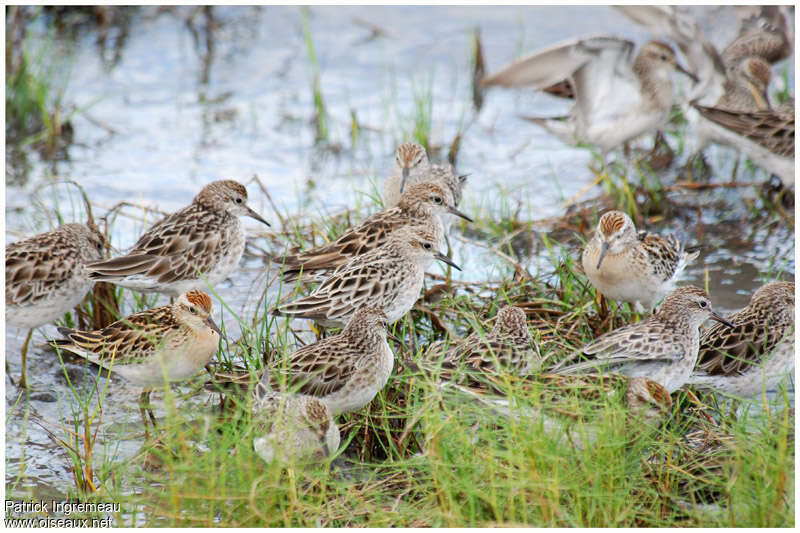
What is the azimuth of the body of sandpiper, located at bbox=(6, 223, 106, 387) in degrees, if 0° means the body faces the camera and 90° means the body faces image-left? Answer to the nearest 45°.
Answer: approximately 270°

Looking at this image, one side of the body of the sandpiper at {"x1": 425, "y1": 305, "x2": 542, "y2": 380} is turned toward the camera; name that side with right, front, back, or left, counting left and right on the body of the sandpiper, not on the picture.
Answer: right

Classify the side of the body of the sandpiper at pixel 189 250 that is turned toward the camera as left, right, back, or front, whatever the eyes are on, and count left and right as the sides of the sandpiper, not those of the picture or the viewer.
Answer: right

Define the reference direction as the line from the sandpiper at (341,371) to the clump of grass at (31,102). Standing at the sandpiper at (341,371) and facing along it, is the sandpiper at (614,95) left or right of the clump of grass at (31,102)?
right

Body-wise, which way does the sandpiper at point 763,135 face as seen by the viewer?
to the viewer's right

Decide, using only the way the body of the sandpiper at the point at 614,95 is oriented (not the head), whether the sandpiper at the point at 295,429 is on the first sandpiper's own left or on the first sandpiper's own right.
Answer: on the first sandpiper's own right

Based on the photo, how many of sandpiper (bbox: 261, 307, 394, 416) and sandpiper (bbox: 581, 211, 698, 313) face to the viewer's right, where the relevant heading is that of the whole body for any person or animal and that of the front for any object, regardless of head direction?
1

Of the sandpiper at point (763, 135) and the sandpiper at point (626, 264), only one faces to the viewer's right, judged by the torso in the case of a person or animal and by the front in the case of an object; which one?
the sandpiper at point (763, 135)

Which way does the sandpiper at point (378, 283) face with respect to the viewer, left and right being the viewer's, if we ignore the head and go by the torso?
facing to the right of the viewer

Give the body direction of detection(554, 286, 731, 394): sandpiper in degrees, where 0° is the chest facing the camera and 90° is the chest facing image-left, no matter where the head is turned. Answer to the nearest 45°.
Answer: approximately 270°

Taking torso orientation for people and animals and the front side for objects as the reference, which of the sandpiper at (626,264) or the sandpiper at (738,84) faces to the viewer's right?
the sandpiper at (738,84)

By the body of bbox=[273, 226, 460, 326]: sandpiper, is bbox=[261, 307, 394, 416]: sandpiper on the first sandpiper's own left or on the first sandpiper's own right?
on the first sandpiper's own right

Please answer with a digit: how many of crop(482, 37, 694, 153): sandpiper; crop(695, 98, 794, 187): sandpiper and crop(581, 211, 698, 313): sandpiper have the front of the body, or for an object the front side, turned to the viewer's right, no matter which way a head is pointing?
2
